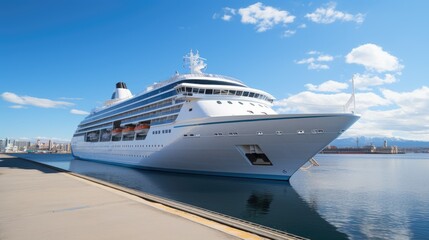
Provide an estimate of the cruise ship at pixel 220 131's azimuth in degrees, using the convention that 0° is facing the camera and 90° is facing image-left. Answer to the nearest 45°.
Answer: approximately 315°
